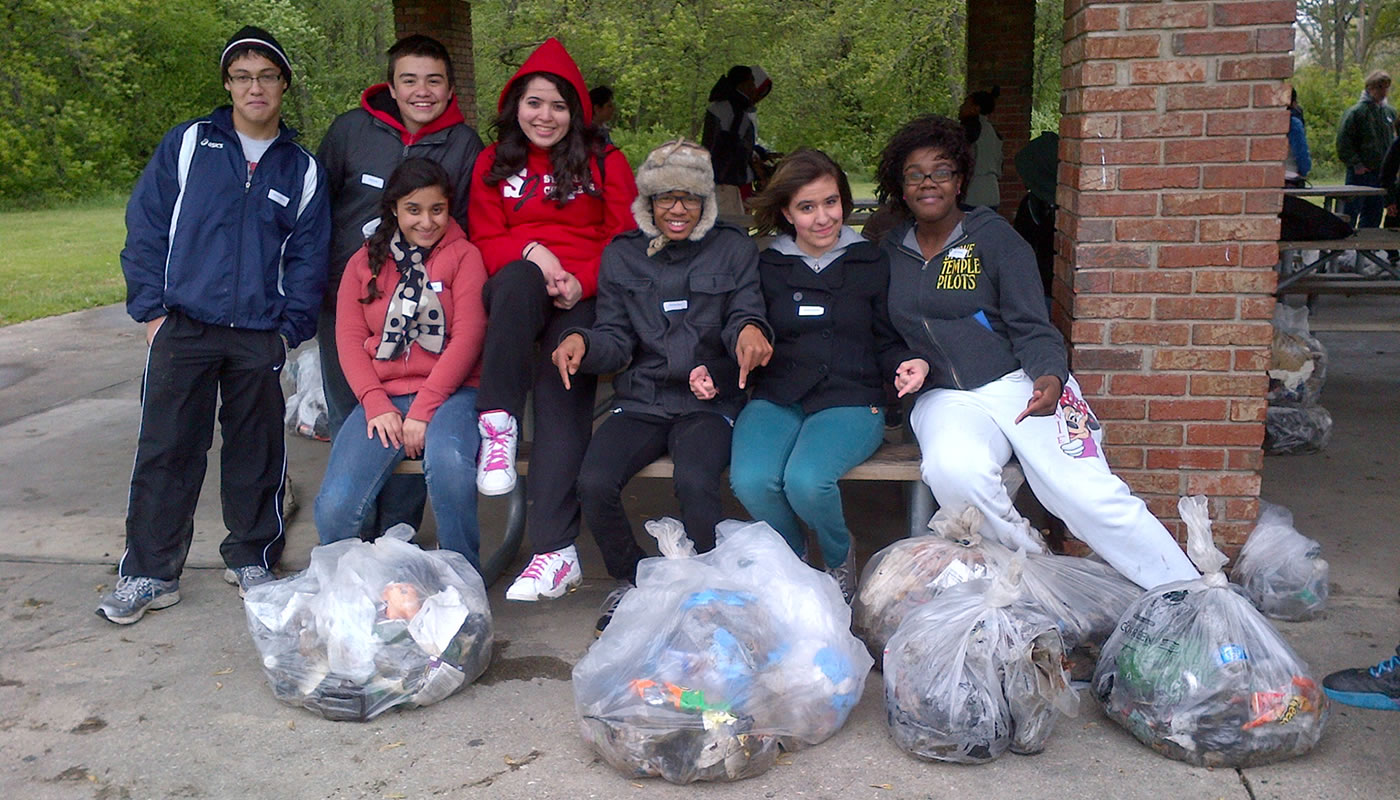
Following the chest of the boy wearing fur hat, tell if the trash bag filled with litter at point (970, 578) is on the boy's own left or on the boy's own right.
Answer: on the boy's own left

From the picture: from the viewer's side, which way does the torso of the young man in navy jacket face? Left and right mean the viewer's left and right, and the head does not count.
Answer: facing the viewer

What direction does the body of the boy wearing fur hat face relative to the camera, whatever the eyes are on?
toward the camera

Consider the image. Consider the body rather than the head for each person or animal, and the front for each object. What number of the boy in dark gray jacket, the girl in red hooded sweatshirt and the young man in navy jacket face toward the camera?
3

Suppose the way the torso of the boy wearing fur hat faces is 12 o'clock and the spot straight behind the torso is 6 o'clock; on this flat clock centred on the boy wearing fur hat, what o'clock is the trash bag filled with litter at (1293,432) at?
The trash bag filled with litter is roughly at 8 o'clock from the boy wearing fur hat.

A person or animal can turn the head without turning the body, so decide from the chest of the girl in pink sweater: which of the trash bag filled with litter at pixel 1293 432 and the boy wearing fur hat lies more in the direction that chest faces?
the boy wearing fur hat

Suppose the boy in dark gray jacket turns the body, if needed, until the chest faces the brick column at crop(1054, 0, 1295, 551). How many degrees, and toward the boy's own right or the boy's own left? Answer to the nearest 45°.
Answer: approximately 45° to the boy's own left

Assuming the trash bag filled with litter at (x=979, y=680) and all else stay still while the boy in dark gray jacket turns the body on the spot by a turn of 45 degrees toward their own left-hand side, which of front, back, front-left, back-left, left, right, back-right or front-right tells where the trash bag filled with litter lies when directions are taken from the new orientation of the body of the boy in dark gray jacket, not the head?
front

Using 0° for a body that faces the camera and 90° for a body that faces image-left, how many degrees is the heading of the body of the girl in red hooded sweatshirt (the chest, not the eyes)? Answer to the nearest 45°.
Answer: approximately 0°

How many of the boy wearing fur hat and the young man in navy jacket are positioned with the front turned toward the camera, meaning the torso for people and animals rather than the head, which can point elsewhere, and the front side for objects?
2
